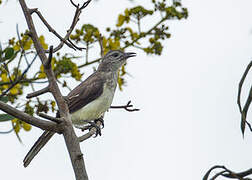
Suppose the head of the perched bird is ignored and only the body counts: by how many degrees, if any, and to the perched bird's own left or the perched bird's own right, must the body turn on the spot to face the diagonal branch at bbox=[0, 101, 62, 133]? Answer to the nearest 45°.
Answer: approximately 180°

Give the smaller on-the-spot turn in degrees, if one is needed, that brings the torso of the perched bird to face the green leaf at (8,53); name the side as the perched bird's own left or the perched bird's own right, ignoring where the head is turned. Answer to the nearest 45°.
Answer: approximately 180°

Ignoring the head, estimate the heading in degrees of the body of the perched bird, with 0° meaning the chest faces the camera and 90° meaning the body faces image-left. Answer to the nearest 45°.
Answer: approximately 270°

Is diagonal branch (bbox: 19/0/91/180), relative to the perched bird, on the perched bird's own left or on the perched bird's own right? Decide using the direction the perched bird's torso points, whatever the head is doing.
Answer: on the perched bird's own right

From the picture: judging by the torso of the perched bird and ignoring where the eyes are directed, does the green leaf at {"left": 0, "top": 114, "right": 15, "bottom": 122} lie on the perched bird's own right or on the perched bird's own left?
on the perched bird's own right
